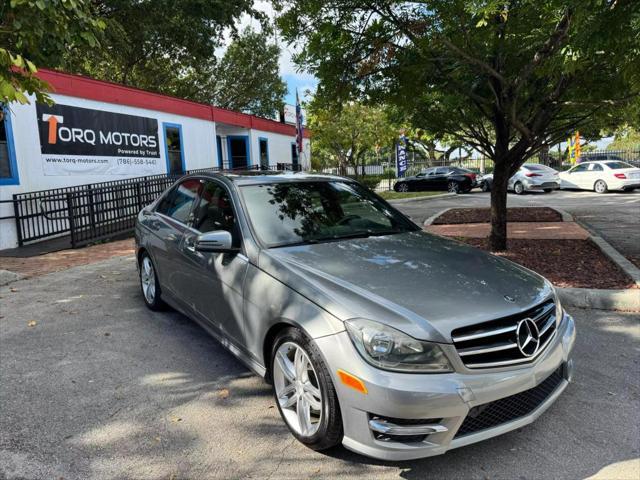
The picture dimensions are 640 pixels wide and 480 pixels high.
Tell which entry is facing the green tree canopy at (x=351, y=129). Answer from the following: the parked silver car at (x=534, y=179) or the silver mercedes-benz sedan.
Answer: the parked silver car

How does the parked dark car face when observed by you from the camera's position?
facing away from the viewer and to the left of the viewer

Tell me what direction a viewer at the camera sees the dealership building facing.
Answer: facing the viewer and to the right of the viewer

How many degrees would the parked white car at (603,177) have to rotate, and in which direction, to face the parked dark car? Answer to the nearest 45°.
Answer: approximately 45° to its left

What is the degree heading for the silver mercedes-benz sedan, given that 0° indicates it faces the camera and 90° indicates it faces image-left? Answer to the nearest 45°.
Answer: approximately 315°

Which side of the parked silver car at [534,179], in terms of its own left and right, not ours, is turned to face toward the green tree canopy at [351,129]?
front

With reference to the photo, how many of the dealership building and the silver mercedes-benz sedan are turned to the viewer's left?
0

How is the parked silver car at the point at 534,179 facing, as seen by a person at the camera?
facing away from the viewer and to the left of the viewer

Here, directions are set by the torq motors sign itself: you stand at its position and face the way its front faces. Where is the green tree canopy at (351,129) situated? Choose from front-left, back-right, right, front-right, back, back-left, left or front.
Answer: left

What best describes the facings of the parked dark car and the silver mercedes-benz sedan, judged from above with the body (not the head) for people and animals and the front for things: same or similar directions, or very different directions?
very different directions

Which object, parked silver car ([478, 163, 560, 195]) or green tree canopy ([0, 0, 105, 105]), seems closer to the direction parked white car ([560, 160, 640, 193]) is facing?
the parked silver car

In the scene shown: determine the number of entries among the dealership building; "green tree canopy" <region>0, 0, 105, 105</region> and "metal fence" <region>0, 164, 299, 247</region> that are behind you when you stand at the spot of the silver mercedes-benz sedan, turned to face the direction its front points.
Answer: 3

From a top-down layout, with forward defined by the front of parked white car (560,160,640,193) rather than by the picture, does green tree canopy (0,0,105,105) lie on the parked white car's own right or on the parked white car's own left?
on the parked white car's own left
